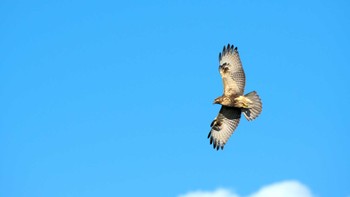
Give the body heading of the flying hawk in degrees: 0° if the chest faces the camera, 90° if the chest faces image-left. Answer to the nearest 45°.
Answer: approximately 90°
